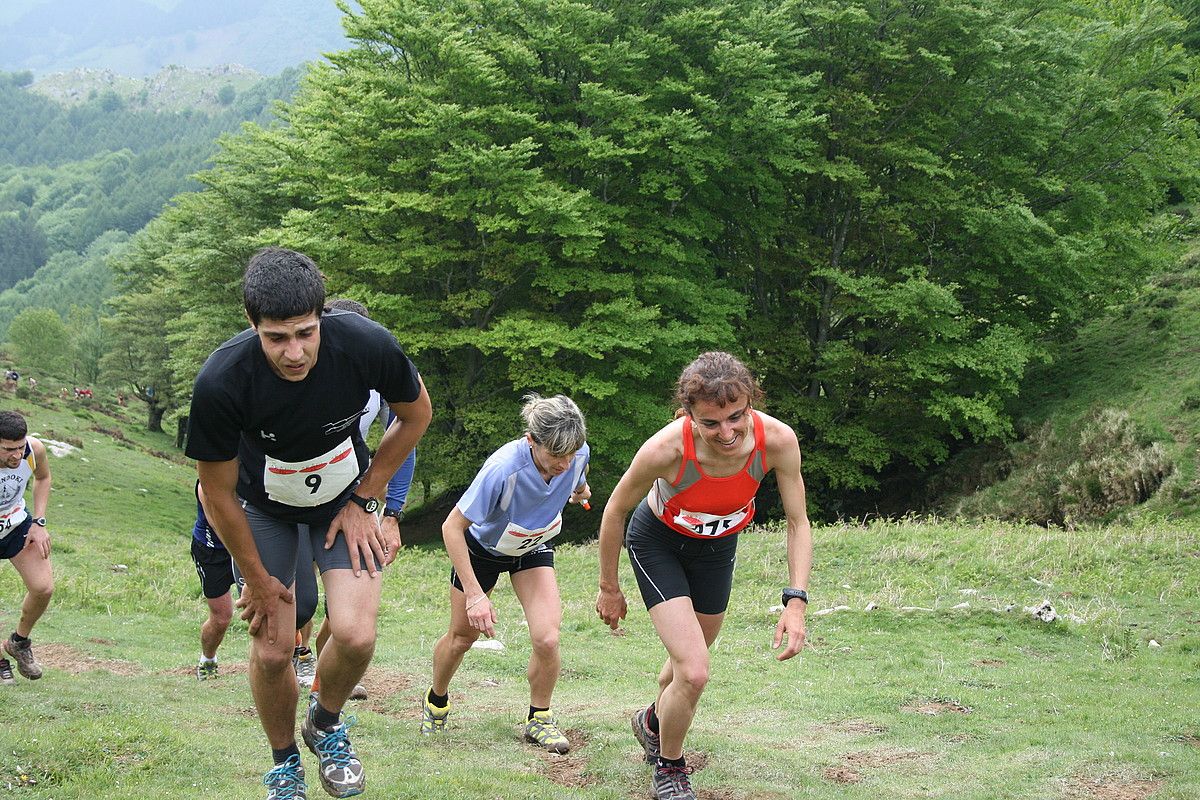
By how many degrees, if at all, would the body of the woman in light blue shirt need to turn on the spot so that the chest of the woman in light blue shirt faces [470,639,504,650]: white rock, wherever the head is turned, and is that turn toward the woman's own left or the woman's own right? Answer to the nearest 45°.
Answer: approximately 135° to the woman's own left

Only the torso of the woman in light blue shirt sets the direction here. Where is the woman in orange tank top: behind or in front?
in front

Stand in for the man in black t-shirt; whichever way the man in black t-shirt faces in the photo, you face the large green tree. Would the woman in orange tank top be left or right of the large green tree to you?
right

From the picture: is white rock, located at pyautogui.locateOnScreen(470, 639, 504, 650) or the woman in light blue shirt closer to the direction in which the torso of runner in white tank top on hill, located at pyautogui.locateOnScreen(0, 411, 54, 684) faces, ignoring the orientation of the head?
the woman in light blue shirt

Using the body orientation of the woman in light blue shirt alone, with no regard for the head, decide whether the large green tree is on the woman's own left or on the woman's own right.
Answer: on the woman's own left

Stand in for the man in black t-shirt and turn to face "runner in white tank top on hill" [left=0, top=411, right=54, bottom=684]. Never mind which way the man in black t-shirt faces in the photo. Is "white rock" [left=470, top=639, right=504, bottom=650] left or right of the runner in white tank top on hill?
right

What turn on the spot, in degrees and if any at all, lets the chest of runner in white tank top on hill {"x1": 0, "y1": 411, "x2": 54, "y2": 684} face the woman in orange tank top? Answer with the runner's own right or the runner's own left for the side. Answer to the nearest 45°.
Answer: approximately 45° to the runner's own left

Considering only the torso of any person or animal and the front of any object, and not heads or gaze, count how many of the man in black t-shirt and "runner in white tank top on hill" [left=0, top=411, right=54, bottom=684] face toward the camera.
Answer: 2
